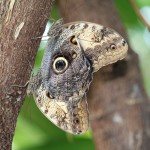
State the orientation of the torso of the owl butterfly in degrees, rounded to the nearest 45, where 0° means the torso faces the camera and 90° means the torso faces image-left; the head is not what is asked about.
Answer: approximately 90°
